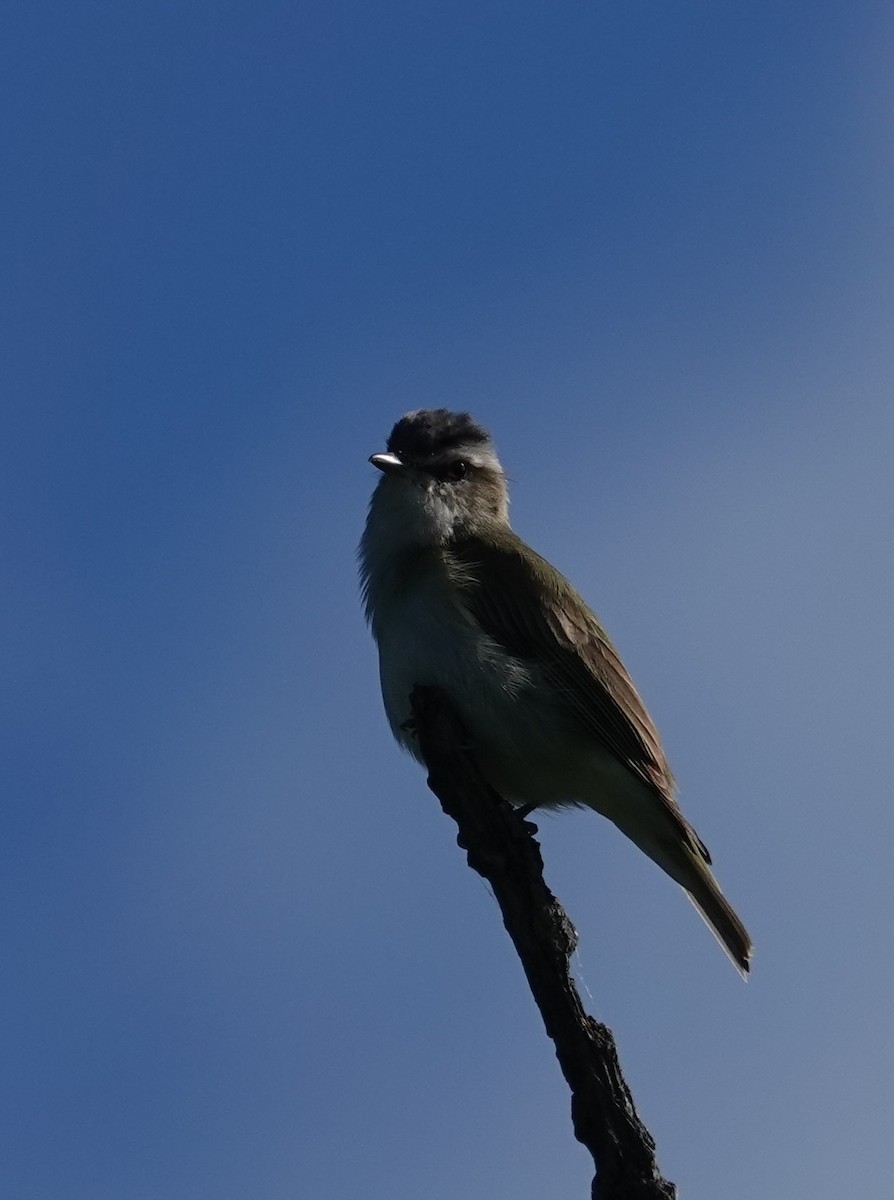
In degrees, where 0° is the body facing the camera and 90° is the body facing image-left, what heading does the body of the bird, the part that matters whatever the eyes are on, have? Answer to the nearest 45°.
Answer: approximately 45°
